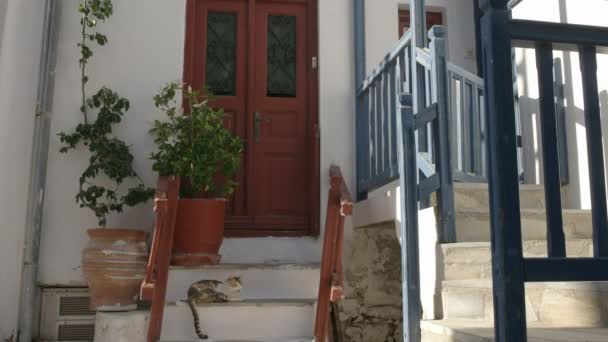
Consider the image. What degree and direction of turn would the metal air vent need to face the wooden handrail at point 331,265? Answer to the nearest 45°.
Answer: approximately 45° to its left

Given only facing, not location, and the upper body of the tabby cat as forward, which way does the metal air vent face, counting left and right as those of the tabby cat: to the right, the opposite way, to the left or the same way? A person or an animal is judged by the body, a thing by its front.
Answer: to the right

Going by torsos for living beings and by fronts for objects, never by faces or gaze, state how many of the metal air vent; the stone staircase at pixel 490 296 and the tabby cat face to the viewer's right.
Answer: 1

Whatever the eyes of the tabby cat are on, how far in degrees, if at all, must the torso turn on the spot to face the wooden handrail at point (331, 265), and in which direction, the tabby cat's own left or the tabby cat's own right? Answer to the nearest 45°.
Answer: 0° — it already faces it

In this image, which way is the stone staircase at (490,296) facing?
toward the camera

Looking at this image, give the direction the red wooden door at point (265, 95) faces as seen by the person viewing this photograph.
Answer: facing the viewer

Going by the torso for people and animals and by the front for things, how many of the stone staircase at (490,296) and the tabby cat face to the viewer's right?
1

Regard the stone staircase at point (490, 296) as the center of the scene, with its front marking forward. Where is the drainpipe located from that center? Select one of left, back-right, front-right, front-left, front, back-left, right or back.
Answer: right

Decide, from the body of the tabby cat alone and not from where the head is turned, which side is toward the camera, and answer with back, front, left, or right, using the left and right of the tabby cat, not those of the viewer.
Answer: right

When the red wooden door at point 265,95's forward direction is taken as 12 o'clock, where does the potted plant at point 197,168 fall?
The potted plant is roughly at 1 o'clock from the red wooden door.

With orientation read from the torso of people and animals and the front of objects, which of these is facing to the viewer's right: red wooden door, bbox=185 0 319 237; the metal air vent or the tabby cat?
the tabby cat
